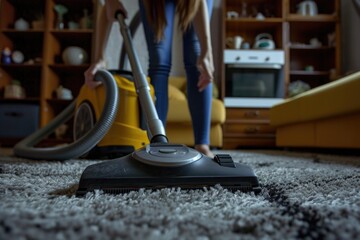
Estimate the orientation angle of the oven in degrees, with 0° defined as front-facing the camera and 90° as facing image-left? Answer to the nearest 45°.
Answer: approximately 0°

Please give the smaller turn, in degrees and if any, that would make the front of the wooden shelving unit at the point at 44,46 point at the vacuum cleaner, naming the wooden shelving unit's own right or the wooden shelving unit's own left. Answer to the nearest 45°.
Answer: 0° — it already faces it

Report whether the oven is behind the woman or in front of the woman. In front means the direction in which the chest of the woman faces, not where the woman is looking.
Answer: behind

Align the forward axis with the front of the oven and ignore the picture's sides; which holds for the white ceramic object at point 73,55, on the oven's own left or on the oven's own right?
on the oven's own right

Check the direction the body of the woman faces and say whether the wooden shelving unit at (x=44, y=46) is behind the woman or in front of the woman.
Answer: behind

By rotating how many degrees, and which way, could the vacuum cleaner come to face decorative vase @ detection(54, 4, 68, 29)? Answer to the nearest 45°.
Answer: approximately 180°
